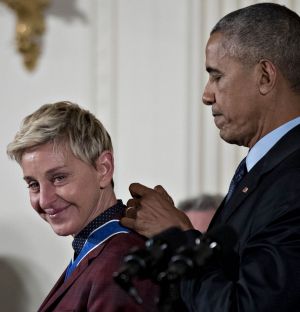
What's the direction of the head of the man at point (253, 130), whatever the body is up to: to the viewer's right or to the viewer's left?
to the viewer's left

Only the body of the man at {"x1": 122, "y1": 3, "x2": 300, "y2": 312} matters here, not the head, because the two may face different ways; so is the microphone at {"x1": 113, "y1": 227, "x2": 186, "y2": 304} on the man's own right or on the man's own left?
on the man's own left

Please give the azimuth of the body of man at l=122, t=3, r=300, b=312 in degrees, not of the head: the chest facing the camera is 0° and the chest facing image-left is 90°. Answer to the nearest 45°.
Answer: approximately 90°
